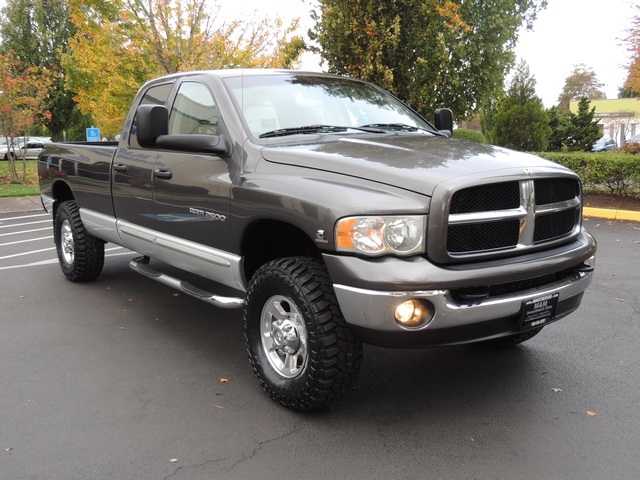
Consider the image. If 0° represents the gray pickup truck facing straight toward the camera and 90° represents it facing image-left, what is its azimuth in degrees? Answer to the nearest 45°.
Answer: approximately 315°

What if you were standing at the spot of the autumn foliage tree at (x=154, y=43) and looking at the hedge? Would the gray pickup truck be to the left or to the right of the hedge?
right

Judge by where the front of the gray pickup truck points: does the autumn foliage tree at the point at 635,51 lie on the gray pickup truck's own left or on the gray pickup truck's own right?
on the gray pickup truck's own left

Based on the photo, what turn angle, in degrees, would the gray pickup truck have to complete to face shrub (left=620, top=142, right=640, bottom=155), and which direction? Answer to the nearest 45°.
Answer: approximately 90° to its left

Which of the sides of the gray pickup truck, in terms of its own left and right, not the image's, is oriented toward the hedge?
left

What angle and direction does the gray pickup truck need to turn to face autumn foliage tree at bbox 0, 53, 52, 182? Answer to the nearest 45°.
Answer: approximately 180°

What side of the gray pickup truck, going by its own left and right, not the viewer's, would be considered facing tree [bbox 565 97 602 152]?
left

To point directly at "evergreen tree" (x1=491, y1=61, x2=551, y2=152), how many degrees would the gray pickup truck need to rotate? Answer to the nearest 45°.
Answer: approximately 135° to its left
